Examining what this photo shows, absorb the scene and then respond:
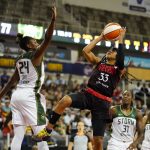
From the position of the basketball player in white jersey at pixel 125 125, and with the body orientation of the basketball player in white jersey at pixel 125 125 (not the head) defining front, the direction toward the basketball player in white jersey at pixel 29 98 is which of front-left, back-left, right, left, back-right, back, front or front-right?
front-right

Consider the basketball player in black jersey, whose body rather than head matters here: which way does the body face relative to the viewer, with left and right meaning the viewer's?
facing the viewer and to the left of the viewer

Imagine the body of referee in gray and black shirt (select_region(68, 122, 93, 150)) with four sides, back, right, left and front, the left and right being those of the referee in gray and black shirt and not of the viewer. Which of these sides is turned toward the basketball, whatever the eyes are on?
front

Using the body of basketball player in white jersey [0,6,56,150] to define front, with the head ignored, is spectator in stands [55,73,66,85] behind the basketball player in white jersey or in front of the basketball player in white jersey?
in front

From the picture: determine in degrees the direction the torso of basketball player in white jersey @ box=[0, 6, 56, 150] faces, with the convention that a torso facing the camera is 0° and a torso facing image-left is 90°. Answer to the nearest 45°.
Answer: approximately 225°

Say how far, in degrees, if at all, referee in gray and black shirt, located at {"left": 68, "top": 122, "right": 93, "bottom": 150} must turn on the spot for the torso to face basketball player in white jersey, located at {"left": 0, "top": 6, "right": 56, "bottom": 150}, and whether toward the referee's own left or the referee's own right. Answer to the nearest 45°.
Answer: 0° — they already face them

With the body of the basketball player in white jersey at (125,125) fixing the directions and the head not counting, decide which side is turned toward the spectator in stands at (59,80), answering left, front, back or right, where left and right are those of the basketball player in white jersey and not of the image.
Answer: back

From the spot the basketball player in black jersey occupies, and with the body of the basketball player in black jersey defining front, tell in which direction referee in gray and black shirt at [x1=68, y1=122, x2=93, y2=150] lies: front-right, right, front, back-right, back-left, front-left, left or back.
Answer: back-right
